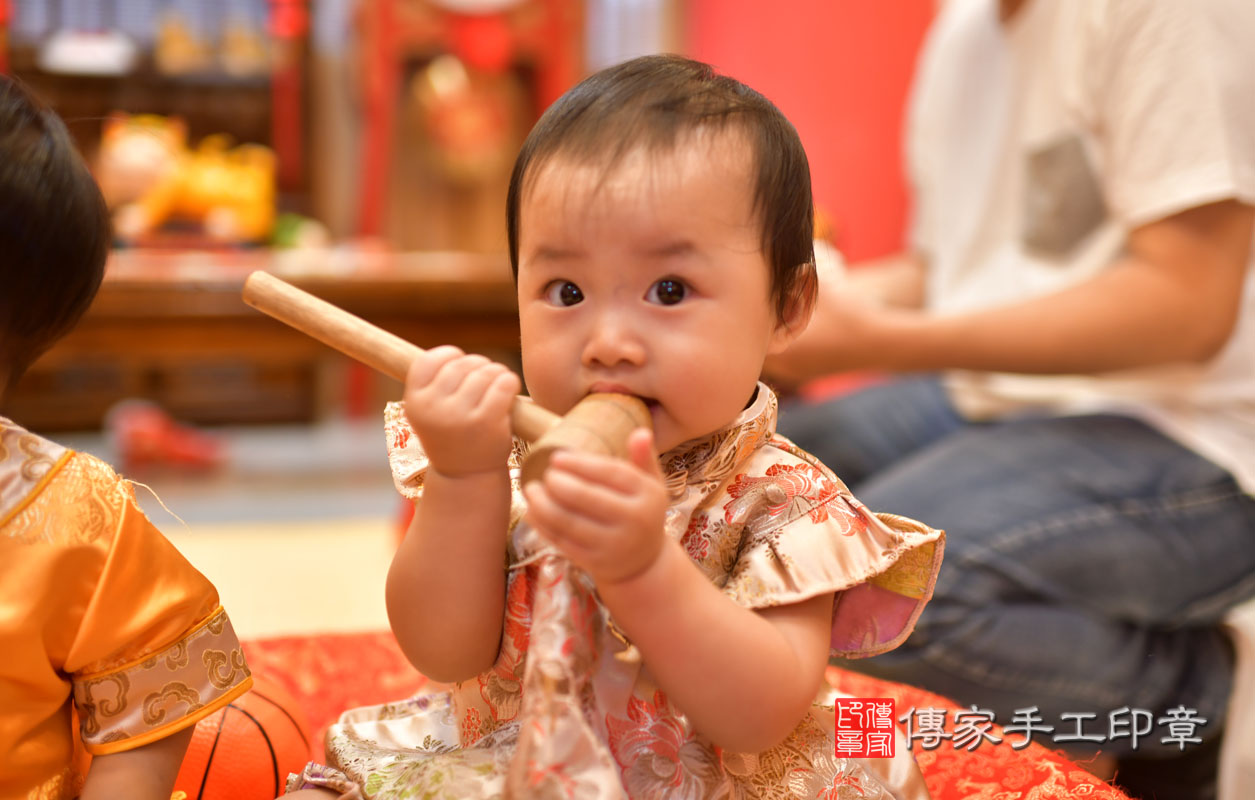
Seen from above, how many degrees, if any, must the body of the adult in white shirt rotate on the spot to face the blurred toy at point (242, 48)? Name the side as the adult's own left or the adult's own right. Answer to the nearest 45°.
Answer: approximately 90° to the adult's own right

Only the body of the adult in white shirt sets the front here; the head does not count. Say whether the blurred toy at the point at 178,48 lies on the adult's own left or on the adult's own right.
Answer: on the adult's own right

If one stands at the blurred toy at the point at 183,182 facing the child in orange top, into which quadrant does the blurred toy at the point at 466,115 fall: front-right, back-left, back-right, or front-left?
back-left

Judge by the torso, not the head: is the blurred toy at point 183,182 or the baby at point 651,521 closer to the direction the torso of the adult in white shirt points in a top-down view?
the baby

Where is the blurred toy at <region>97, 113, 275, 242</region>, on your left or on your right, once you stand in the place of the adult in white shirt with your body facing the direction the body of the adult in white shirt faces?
on your right

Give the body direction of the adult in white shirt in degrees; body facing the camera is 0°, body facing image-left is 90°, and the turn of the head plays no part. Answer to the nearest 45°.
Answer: approximately 45°

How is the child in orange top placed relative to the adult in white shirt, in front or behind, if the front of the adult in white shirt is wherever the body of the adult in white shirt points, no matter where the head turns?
in front
